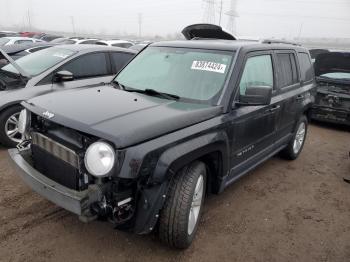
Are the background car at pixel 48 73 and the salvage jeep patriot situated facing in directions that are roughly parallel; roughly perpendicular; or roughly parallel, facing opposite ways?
roughly parallel

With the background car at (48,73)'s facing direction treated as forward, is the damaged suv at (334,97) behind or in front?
behind

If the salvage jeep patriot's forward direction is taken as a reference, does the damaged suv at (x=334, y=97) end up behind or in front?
behind

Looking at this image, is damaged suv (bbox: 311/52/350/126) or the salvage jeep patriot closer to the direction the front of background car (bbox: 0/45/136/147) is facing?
the salvage jeep patriot

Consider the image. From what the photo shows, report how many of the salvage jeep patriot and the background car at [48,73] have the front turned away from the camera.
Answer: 0

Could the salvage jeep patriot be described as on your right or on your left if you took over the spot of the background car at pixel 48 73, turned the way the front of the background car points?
on your left

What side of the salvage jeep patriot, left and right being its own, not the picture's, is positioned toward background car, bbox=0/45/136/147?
right

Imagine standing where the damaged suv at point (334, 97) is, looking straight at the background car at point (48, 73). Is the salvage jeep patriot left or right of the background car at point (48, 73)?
left

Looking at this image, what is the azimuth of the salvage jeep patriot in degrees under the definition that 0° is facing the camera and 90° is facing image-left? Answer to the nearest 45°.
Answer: approximately 45°

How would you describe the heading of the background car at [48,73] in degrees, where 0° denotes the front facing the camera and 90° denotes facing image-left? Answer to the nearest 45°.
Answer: approximately 45°
